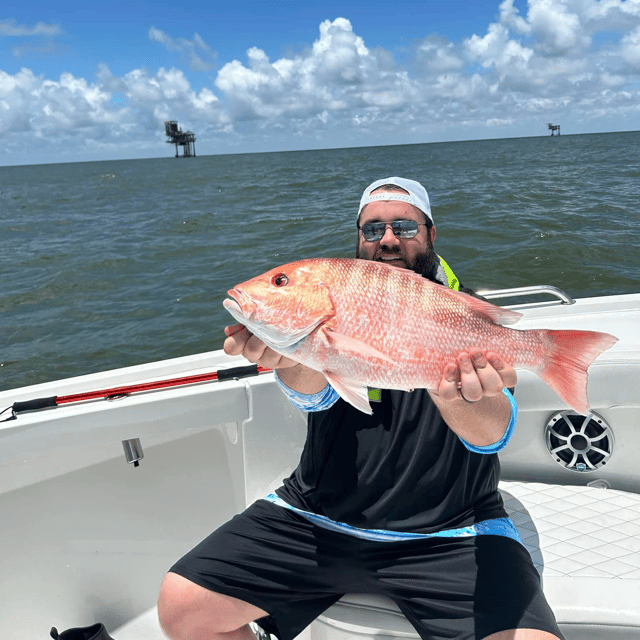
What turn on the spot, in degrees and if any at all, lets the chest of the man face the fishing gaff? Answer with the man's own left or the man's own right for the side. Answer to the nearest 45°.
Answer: approximately 135° to the man's own right

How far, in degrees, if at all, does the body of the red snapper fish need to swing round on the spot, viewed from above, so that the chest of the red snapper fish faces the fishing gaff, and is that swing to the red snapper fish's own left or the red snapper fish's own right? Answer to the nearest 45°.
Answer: approximately 45° to the red snapper fish's own right

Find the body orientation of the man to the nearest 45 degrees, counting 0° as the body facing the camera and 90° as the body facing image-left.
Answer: approximately 0°

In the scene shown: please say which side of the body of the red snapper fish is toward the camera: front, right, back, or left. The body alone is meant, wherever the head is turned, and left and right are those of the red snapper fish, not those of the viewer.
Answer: left
